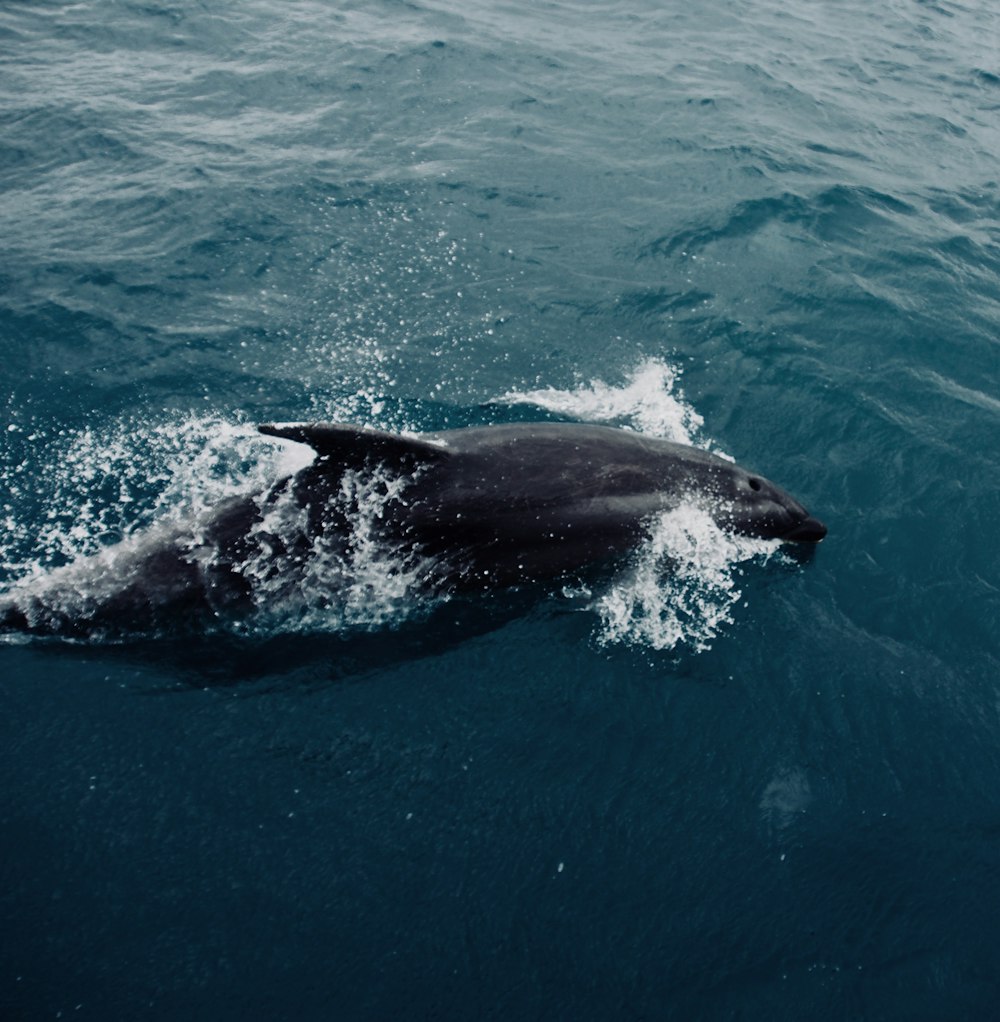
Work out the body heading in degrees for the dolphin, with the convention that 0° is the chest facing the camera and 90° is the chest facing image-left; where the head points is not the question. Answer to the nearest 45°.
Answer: approximately 270°
